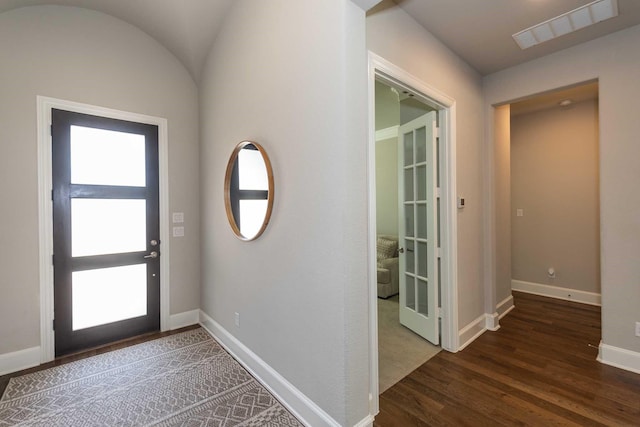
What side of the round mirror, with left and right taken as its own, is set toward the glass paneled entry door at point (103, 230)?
right

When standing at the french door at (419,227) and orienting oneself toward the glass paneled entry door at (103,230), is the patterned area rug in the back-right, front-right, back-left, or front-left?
front-left

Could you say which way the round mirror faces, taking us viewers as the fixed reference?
facing the viewer and to the left of the viewer

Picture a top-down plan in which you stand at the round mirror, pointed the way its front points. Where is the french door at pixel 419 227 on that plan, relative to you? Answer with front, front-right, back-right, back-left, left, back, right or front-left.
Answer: back-left
